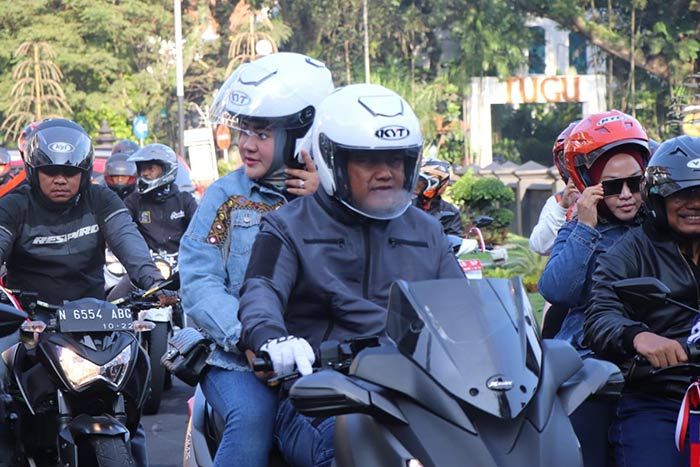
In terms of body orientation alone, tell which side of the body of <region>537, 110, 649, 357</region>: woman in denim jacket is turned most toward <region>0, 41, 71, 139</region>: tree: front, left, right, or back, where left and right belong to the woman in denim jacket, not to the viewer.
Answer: back

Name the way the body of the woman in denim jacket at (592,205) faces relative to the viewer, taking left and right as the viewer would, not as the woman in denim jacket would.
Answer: facing the viewer and to the right of the viewer

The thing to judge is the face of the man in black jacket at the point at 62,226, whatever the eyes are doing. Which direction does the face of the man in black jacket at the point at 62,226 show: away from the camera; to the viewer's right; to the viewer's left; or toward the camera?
toward the camera

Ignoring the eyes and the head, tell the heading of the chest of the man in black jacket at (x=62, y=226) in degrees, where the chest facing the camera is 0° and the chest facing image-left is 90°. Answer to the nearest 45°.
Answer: approximately 0°

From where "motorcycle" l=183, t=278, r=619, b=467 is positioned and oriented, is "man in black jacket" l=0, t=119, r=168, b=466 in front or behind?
behind

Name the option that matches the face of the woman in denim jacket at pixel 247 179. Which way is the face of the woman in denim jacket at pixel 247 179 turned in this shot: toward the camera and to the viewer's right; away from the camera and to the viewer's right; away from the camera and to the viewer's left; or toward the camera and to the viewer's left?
toward the camera and to the viewer's left

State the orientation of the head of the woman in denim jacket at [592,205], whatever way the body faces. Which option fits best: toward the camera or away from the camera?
toward the camera

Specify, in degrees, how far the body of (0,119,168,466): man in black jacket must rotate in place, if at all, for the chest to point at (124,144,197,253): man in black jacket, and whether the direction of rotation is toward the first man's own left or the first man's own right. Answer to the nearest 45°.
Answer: approximately 180°

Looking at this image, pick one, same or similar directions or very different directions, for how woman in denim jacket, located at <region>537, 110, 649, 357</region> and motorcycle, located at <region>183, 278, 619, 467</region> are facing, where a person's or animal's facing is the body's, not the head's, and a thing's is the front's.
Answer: same or similar directions
